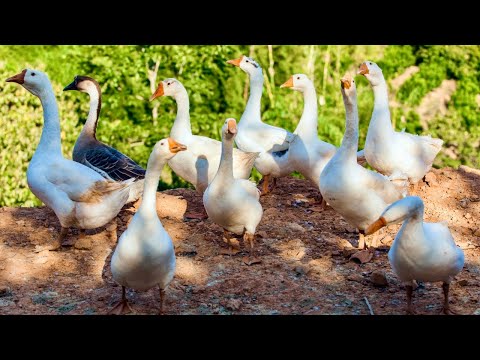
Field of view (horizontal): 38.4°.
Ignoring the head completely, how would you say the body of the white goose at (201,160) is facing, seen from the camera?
to the viewer's left

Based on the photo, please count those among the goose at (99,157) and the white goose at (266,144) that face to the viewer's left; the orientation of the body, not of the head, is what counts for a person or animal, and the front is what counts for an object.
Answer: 2

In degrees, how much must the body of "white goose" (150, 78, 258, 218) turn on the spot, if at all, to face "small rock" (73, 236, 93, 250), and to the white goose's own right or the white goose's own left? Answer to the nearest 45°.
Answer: approximately 45° to the white goose's own left

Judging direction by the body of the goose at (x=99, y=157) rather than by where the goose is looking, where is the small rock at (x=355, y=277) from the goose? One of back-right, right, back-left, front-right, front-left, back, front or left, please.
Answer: back-left

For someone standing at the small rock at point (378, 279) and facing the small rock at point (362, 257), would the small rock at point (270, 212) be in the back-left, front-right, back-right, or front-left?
front-left

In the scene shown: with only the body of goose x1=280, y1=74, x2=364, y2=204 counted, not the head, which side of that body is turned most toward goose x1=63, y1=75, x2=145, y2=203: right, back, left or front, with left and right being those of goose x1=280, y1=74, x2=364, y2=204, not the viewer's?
front

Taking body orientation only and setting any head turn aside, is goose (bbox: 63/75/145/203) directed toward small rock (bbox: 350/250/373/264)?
no

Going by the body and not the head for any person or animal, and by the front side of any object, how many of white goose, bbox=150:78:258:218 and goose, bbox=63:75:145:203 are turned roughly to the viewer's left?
2

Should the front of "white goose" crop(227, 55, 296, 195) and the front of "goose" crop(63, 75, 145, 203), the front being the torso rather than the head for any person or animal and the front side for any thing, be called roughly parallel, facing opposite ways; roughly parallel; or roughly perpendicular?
roughly parallel

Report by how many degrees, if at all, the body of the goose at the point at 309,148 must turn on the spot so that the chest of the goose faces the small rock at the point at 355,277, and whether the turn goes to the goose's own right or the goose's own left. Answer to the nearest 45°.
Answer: approximately 90° to the goose's own left

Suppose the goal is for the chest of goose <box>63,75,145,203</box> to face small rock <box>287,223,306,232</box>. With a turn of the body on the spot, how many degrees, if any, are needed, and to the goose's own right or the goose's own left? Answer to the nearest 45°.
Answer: approximately 135° to the goose's own left

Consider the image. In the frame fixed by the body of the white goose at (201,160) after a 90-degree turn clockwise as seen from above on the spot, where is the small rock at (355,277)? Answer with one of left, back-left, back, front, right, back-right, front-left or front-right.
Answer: back-right

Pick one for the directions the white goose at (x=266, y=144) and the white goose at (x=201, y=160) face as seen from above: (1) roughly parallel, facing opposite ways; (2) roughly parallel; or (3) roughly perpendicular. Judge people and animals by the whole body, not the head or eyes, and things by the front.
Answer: roughly parallel

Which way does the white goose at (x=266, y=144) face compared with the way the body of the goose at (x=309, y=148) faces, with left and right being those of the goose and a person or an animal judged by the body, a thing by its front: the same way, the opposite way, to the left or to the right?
the same way

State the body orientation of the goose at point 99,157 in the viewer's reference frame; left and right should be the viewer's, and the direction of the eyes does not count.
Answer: facing to the left of the viewer

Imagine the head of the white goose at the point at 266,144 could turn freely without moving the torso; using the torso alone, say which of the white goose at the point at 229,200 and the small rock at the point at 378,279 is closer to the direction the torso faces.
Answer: the white goose

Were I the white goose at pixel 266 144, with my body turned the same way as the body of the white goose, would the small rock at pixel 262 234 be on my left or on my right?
on my left

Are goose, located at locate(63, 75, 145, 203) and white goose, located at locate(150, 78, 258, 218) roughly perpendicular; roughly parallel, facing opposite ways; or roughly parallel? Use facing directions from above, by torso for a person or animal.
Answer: roughly parallel

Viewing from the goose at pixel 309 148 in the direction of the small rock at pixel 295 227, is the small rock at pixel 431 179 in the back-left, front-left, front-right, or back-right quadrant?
back-left

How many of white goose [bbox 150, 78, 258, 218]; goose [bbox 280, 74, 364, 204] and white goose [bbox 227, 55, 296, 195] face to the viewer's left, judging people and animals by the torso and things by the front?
3

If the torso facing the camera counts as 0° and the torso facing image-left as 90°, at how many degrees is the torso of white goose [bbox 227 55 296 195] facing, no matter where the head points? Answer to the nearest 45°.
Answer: approximately 90°
